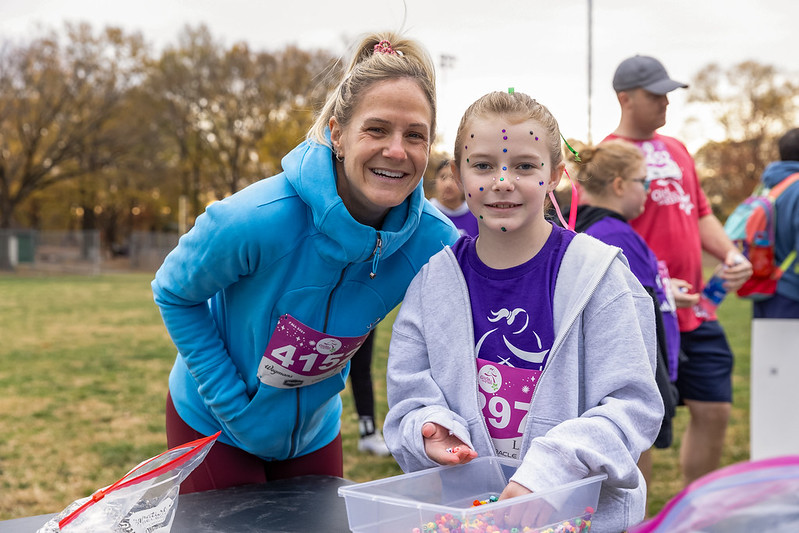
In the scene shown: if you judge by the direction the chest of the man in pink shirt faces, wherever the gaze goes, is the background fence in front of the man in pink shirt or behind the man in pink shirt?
behind

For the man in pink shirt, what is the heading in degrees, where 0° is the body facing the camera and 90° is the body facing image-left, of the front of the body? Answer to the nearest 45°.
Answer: approximately 315°

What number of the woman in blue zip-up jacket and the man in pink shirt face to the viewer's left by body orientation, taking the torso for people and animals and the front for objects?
0

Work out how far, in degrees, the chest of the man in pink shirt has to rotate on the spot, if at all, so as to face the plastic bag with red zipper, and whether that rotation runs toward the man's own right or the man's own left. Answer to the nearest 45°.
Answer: approximately 45° to the man's own right

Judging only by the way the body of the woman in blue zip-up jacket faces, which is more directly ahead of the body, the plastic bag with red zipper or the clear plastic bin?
the clear plastic bin

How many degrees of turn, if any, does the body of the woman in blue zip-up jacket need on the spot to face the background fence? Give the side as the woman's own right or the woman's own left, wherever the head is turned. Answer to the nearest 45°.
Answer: approximately 135° to the woman's own left

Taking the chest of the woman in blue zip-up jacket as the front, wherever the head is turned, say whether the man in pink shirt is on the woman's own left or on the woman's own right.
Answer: on the woman's own left

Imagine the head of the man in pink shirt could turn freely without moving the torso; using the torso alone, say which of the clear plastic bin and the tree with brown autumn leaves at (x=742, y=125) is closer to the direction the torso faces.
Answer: the clear plastic bin

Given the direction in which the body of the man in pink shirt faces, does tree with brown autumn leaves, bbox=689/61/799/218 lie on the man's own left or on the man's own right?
on the man's own left

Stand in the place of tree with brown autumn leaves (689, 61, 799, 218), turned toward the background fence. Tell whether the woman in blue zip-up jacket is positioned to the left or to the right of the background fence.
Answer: left

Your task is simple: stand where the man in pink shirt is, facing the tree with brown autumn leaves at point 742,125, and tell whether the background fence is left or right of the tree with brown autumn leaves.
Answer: left

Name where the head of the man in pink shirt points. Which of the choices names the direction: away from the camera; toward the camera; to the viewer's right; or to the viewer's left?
to the viewer's right

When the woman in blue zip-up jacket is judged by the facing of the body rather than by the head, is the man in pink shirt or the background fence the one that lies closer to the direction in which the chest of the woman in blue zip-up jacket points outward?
the man in pink shirt
